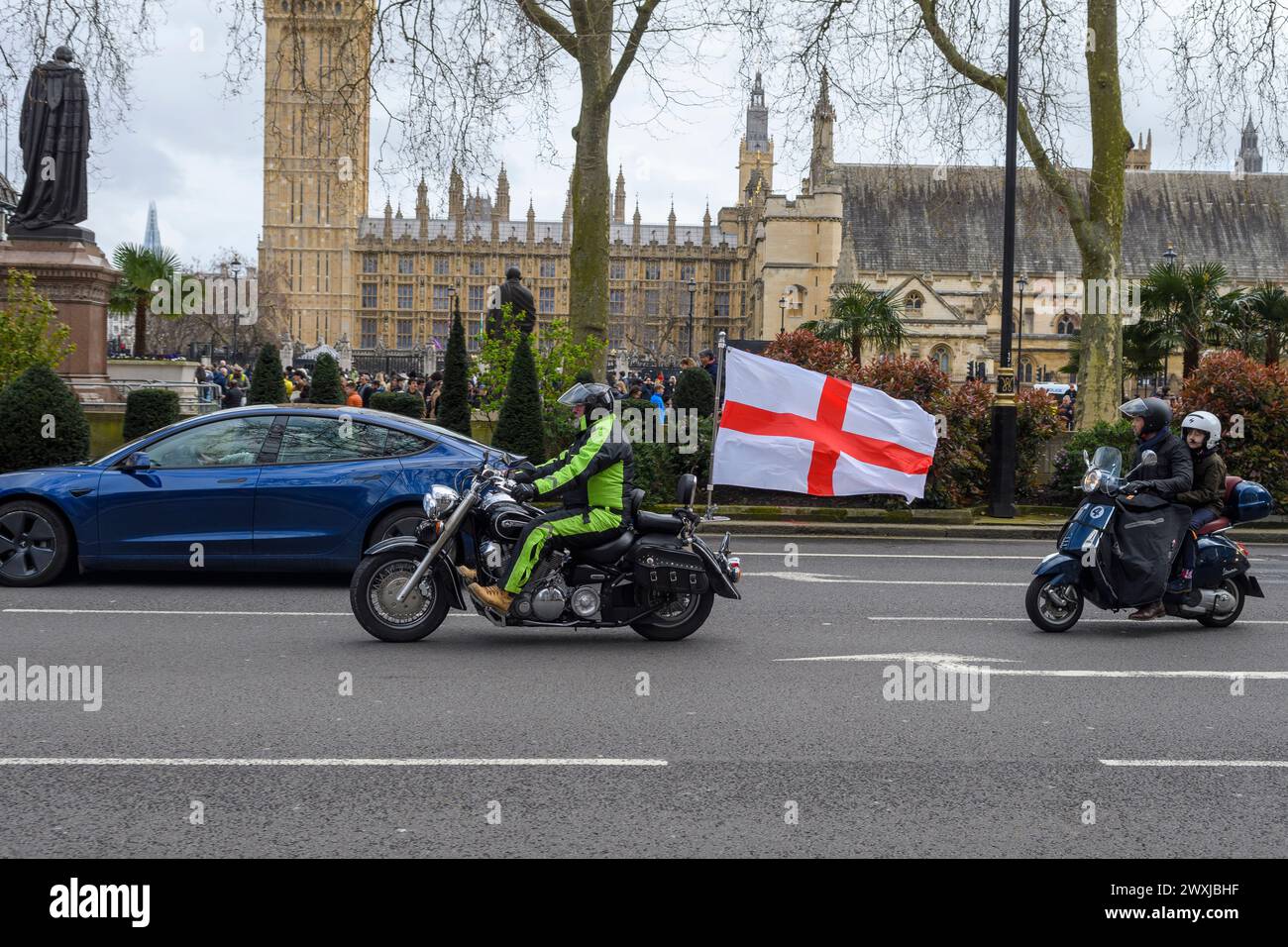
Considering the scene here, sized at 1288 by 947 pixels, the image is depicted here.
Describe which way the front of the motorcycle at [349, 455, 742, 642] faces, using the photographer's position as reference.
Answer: facing to the left of the viewer

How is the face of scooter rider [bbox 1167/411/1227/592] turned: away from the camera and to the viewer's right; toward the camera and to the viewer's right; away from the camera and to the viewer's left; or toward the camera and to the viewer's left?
toward the camera and to the viewer's left

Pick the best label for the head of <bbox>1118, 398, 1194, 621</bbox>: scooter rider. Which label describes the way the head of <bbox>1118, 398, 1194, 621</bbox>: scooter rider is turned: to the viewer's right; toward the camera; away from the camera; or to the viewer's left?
to the viewer's left

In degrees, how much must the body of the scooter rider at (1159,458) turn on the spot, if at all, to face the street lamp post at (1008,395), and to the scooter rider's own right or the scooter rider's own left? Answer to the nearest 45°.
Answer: approximately 90° to the scooter rider's own right

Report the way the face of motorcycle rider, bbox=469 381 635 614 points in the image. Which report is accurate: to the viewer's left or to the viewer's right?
to the viewer's left

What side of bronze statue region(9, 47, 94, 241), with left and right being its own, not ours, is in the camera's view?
back

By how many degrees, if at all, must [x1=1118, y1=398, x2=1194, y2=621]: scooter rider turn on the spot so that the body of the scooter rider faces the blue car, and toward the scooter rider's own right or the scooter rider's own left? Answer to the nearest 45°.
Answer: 0° — they already face it

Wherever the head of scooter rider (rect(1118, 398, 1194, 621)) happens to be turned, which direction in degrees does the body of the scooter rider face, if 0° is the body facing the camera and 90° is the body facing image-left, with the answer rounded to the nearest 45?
approximately 90°

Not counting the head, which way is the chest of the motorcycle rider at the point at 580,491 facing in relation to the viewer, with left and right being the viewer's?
facing to the left of the viewer

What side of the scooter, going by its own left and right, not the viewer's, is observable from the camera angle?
left

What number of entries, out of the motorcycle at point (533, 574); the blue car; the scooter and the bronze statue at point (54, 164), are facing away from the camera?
1

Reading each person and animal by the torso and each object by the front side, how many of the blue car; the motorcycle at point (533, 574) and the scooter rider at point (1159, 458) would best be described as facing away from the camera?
0
